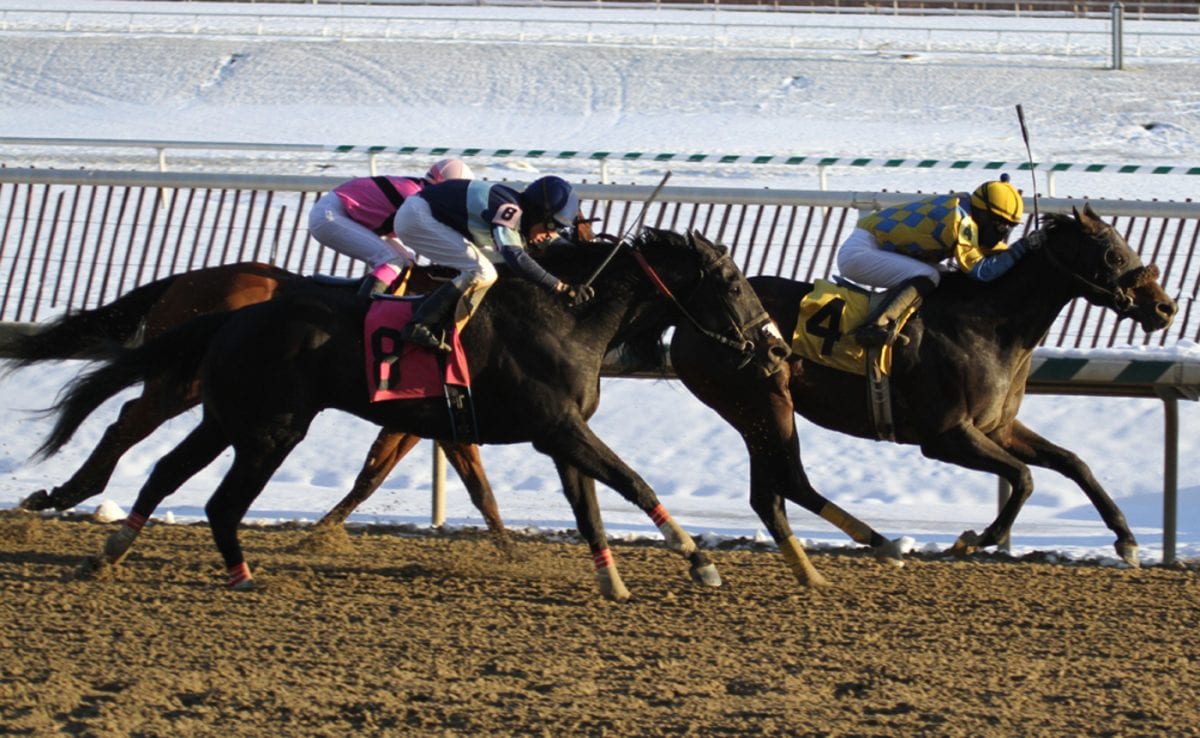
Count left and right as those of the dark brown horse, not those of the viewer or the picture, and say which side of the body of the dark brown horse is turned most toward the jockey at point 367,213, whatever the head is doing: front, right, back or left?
back

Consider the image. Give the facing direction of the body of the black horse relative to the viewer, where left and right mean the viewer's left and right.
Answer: facing to the right of the viewer

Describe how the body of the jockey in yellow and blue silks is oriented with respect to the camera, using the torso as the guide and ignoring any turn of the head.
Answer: to the viewer's right

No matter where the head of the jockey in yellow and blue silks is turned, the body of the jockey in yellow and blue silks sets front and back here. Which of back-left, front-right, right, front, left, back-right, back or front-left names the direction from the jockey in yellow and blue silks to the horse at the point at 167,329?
back

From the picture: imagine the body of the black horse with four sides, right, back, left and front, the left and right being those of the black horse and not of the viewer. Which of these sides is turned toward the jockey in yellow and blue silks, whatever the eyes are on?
front

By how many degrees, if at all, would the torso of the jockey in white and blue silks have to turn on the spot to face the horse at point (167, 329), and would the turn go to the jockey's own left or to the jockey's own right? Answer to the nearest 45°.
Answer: approximately 135° to the jockey's own left

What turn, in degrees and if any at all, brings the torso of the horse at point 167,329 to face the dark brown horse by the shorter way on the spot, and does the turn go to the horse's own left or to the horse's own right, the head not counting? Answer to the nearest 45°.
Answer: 0° — it already faces it

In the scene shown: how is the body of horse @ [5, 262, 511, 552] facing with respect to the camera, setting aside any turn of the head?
to the viewer's right

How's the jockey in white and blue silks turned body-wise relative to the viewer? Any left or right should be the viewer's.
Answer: facing to the right of the viewer

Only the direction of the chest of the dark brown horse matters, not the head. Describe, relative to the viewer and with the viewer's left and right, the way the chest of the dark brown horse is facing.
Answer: facing to the right of the viewer

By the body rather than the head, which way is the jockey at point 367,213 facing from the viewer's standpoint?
to the viewer's right
